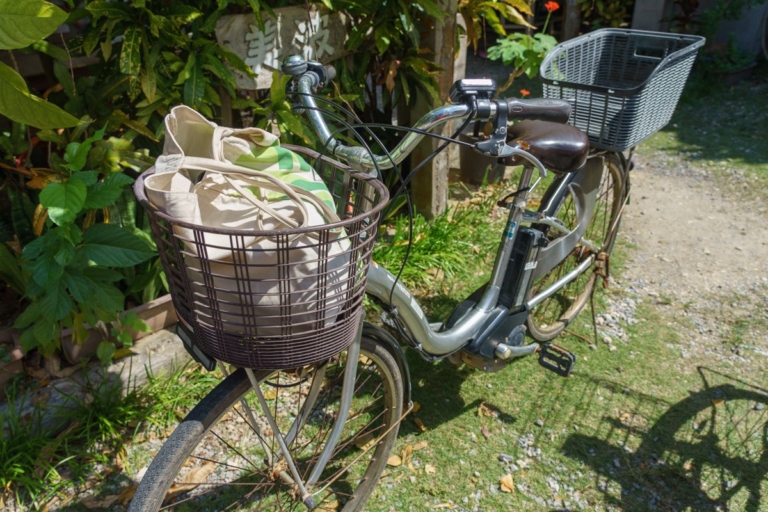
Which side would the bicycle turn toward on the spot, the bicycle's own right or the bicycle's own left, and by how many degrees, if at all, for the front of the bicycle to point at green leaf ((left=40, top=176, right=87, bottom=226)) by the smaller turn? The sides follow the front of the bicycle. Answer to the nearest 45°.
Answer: approximately 45° to the bicycle's own right

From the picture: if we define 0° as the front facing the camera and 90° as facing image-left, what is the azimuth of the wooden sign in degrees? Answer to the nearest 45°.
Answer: approximately 0°

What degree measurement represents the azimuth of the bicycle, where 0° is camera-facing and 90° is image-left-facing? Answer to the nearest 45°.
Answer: approximately 45°

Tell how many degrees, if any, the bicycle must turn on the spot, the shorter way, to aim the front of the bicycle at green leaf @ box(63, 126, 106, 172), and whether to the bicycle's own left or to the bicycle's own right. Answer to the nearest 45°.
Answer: approximately 45° to the bicycle's own right
